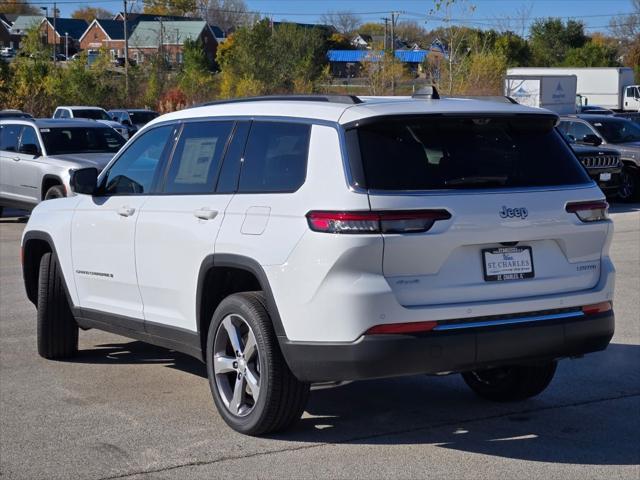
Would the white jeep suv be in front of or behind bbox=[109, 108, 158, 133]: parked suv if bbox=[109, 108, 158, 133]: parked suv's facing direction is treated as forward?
in front

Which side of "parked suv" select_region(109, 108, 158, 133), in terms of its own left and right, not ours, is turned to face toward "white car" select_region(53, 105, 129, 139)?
right

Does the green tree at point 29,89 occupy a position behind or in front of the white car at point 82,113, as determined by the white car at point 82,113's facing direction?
behind

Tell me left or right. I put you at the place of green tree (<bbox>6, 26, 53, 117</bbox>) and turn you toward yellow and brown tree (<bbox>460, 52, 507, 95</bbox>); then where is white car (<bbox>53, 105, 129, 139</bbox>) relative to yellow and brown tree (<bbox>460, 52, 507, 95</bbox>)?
right

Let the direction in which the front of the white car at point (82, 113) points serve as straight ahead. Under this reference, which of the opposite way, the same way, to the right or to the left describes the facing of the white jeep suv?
the opposite way

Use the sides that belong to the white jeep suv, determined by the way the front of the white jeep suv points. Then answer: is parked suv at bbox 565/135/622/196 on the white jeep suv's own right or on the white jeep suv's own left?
on the white jeep suv's own right

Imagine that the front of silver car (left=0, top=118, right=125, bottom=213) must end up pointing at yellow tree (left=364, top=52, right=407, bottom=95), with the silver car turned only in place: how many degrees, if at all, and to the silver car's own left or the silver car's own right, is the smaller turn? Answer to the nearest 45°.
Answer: approximately 90° to the silver car's own left

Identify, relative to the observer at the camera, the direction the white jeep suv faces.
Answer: facing away from the viewer and to the left of the viewer

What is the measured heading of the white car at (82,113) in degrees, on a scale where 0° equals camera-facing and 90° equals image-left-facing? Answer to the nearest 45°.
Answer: approximately 315°

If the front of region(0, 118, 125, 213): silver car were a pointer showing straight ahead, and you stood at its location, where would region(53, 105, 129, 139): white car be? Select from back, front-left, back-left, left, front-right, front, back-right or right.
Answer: back-left
